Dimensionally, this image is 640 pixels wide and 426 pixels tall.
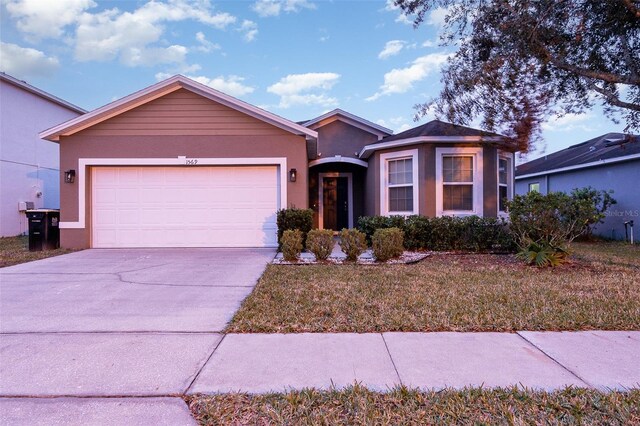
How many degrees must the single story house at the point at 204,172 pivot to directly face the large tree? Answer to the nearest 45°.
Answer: approximately 45° to its left

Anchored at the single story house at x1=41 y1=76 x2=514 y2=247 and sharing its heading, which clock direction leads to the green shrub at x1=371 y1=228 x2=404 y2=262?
The green shrub is roughly at 10 o'clock from the single story house.

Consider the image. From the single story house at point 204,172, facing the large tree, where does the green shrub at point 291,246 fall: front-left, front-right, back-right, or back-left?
front-right

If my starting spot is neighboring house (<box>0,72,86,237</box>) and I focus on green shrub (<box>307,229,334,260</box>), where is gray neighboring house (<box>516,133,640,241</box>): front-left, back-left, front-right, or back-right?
front-left

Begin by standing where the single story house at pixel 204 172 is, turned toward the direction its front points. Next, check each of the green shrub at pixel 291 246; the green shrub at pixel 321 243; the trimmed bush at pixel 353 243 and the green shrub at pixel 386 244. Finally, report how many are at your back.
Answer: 0

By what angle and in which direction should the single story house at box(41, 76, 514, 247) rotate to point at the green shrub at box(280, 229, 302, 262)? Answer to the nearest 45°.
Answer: approximately 45° to its left

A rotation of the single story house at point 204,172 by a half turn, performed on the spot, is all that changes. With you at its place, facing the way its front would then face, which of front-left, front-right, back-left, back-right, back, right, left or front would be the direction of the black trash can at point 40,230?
left

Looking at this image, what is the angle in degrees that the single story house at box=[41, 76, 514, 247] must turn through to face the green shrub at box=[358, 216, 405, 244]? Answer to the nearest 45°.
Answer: approximately 90° to its left

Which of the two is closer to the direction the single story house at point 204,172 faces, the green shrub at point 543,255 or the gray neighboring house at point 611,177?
the green shrub

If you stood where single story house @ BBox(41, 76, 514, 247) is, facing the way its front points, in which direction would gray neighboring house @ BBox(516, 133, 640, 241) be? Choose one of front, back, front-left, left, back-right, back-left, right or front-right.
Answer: left

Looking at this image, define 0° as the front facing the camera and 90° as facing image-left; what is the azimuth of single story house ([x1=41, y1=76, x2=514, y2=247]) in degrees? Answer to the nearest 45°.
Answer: approximately 0°
